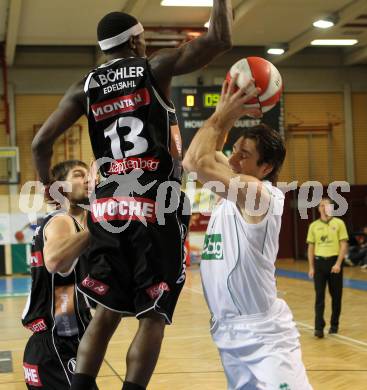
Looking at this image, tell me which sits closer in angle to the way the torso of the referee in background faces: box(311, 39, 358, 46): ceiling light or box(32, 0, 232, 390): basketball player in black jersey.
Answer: the basketball player in black jersey

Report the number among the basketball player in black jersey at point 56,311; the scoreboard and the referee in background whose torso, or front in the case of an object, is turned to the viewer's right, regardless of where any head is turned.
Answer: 1

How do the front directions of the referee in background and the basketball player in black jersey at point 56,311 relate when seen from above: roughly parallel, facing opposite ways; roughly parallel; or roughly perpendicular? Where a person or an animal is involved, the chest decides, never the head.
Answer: roughly perpendicular

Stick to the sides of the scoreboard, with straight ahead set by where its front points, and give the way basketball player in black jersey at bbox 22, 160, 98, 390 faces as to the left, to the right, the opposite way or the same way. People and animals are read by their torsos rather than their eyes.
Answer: to the left

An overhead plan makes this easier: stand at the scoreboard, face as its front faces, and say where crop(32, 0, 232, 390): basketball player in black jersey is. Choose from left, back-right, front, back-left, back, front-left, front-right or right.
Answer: front

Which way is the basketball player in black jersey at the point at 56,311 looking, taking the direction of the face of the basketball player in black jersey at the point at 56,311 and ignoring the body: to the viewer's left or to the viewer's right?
to the viewer's right

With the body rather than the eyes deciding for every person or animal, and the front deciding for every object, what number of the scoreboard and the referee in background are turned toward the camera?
2

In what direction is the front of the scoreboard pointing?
toward the camera

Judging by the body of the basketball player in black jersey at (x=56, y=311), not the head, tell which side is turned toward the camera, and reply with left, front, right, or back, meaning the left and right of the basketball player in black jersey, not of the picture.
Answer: right

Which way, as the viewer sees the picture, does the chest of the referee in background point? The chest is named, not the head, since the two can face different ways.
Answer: toward the camera
